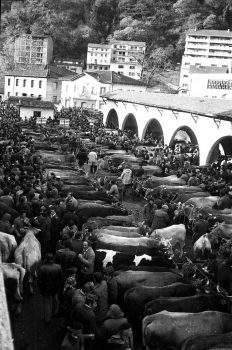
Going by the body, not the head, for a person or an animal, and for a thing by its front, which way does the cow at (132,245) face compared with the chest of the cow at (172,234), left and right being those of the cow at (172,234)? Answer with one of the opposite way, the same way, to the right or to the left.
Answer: the opposite way

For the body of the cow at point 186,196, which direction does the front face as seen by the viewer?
to the viewer's left

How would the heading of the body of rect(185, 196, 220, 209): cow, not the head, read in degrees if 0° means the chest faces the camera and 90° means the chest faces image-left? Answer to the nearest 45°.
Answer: approximately 90°

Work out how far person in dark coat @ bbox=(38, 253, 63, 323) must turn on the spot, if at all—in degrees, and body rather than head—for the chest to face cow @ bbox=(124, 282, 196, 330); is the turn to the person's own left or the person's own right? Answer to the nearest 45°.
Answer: approximately 90° to the person's own right

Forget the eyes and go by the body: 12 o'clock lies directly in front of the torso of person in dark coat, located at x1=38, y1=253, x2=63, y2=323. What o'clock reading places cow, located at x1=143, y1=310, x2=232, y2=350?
The cow is roughly at 4 o'clock from the person in dark coat.

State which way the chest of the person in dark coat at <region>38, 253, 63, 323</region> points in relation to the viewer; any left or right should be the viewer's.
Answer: facing away from the viewer
